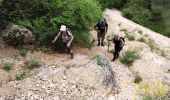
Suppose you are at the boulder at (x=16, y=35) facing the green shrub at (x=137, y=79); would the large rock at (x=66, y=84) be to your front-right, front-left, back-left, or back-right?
front-right

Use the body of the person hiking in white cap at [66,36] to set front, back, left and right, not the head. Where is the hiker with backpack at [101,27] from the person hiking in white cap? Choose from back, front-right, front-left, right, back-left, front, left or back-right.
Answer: back

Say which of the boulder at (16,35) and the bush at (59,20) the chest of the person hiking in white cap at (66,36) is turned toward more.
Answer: the boulder

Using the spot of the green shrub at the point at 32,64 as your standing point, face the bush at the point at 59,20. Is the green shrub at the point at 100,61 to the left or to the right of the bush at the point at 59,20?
right

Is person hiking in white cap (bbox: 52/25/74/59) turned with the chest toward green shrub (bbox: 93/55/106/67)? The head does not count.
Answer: no

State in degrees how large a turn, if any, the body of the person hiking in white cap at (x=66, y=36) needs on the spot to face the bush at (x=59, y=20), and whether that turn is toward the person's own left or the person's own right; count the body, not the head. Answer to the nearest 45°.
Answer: approximately 135° to the person's own right

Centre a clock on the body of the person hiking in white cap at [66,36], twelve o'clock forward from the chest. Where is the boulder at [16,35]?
The boulder is roughly at 2 o'clock from the person hiking in white cap.

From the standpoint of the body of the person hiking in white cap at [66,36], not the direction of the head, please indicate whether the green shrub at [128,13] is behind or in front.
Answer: behind

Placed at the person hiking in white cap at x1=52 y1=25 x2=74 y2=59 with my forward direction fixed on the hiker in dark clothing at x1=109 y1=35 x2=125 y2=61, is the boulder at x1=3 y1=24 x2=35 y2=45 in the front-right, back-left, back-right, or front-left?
back-left
